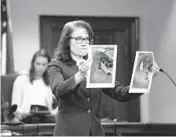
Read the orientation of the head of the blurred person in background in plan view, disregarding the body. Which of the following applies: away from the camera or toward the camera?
toward the camera

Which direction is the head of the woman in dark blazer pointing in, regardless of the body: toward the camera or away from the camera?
toward the camera
